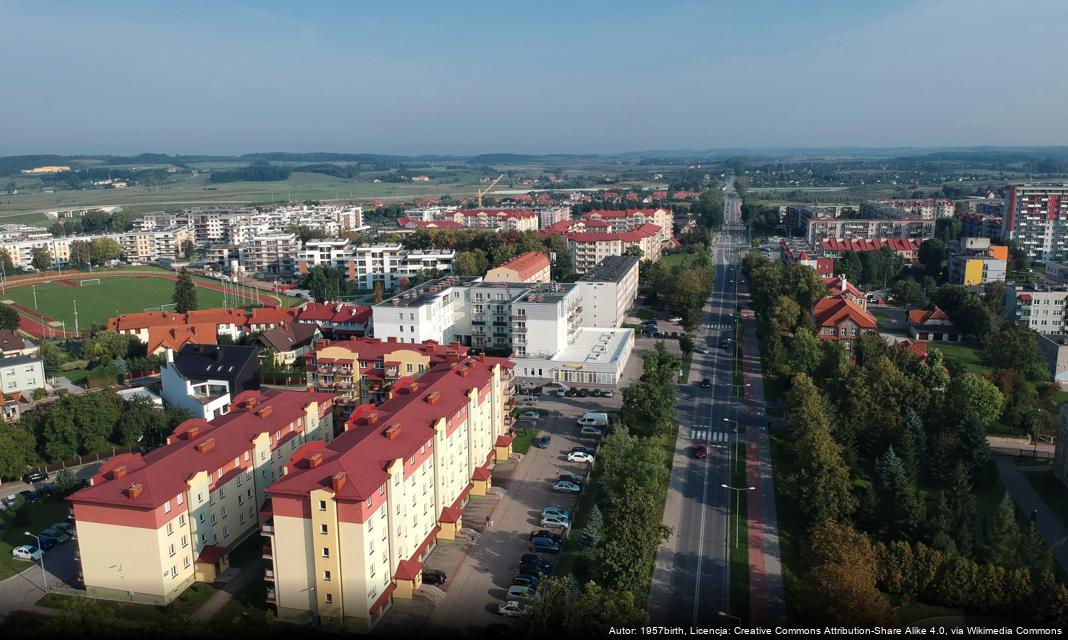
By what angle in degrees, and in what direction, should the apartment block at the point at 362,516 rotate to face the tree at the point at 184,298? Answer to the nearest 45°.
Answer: approximately 135° to its left

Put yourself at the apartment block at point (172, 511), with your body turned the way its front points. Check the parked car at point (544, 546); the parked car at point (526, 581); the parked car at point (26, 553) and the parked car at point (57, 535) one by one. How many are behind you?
2

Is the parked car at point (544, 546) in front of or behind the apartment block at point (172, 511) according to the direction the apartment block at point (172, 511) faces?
in front

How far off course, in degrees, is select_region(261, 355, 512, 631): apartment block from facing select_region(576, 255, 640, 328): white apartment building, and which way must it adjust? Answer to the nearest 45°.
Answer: approximately 90° to its left

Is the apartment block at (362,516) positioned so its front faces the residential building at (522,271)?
no

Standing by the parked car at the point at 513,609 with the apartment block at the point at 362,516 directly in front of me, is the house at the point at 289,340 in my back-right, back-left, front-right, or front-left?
front-right

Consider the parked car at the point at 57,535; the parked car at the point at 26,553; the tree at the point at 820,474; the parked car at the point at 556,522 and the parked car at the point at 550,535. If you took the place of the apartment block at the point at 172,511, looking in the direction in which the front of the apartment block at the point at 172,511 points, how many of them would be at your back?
2

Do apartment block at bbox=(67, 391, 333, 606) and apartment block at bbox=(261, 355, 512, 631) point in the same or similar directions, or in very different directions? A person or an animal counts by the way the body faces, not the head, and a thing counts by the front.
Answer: same or similar directions

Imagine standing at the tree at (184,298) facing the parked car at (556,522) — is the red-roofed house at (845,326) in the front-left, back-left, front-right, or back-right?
front-left

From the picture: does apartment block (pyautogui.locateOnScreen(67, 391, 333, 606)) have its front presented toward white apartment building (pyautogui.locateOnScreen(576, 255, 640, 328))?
no

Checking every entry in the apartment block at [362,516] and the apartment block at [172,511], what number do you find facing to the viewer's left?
0

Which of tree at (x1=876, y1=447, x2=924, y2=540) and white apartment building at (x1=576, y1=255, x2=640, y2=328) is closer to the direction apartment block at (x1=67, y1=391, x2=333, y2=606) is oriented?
the tree

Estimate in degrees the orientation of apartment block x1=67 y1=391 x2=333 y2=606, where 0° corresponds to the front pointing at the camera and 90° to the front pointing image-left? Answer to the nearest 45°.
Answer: approximately 315°
